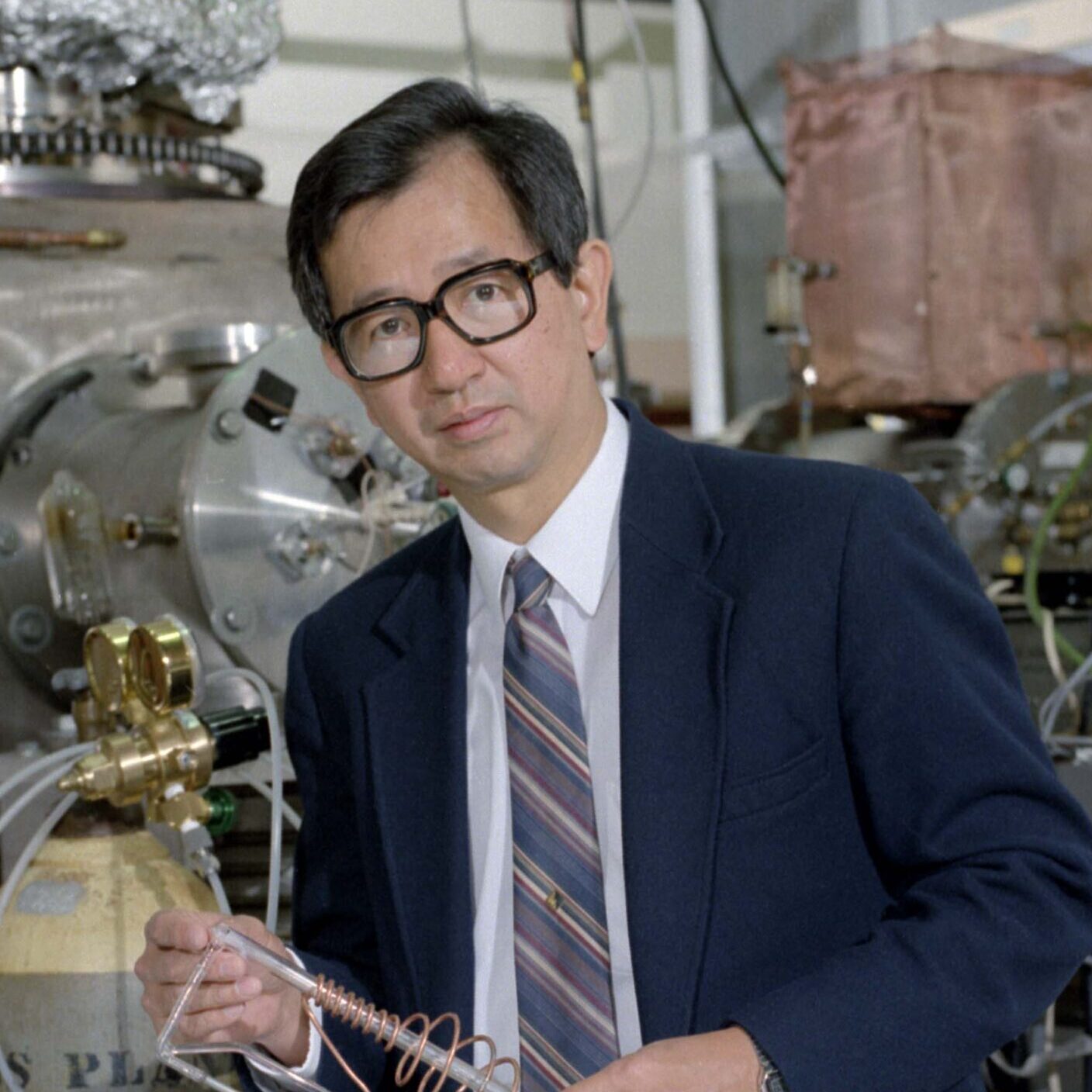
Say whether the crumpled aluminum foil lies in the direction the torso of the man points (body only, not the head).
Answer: no

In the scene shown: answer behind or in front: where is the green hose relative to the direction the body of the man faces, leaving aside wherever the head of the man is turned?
behind

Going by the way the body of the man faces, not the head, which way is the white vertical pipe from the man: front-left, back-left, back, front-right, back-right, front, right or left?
back-right

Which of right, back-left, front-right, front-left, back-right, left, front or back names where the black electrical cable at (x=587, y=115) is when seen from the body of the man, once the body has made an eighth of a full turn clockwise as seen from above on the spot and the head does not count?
right

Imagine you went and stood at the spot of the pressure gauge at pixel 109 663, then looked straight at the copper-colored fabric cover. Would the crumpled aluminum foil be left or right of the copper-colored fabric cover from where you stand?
left

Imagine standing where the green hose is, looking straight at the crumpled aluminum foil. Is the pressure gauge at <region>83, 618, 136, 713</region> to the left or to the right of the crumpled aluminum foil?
left
